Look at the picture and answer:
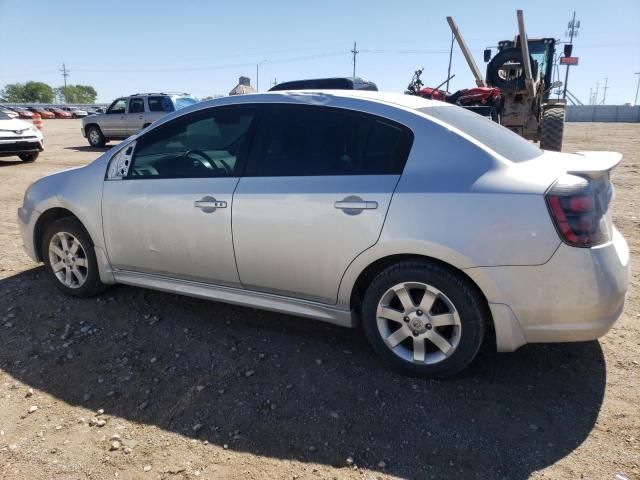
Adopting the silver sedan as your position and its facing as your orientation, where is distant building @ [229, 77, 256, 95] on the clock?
The distant building is roughly at 1 o'clock from the silver sedan.

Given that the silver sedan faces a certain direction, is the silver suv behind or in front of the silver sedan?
in front

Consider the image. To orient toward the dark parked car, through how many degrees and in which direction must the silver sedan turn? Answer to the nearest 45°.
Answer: approximately 45° to its right

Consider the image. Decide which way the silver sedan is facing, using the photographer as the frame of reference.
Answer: facing away from the viewer and to the left of the viewer
